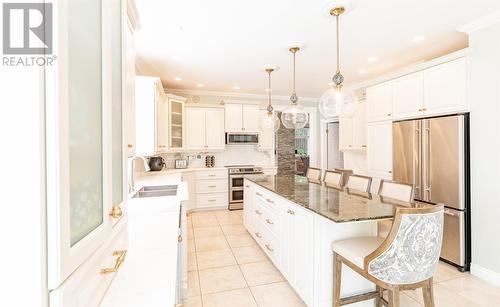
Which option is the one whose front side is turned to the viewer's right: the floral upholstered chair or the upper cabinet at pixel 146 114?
the upper cabinet

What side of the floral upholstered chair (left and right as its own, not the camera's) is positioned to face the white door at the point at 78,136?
left

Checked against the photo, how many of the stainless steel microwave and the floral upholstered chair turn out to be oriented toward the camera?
1

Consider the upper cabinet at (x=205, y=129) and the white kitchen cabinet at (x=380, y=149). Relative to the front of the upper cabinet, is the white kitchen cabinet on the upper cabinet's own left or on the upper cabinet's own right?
on the upper cabinet's own left

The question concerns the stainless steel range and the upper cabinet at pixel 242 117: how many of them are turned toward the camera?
2

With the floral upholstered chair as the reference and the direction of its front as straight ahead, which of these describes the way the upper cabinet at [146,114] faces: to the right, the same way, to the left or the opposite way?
to the right

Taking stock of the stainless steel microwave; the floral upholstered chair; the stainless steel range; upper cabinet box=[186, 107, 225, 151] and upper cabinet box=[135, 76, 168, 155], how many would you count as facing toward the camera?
3

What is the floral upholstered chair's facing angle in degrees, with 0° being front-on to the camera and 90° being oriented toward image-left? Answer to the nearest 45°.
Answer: approximately 135°

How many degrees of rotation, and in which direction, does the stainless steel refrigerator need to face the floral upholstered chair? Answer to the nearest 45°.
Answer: approximately 45° to its left

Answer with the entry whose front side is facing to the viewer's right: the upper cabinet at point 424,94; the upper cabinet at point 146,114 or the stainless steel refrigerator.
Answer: the upper cabinet at point 146,114

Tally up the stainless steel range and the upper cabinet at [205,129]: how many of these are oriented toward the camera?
2
